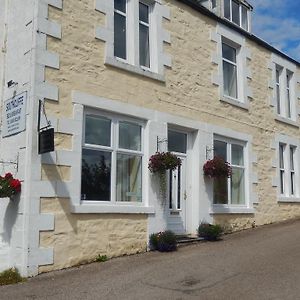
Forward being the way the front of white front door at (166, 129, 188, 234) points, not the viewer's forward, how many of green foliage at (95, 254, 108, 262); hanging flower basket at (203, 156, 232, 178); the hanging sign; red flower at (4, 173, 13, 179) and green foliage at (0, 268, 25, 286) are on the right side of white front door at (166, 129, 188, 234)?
4

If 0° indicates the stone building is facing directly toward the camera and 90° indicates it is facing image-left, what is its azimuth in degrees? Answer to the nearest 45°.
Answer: approximately 315°

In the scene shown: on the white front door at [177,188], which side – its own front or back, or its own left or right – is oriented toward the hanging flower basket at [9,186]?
right

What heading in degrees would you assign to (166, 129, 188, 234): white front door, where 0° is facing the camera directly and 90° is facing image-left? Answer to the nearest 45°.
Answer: approximately 315°

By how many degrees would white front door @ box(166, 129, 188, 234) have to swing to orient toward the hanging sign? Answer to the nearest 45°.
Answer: approximately 90° to its right
